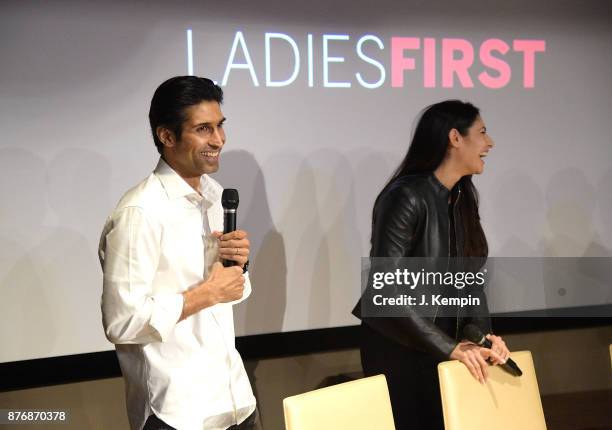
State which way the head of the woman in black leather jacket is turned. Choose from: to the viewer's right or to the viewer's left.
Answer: to the viewer's right

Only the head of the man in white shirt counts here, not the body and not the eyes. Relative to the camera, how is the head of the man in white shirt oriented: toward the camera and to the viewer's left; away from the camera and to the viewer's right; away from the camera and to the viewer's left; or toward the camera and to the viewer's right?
toward the camera and to the viewer's right

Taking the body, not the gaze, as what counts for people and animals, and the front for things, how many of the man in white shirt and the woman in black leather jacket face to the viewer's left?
0

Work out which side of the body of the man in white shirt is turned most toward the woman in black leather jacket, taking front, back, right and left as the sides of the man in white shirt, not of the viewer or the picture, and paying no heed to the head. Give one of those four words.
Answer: left

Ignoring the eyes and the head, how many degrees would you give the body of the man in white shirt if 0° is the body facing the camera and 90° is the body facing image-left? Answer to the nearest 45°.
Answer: approximately 315°
